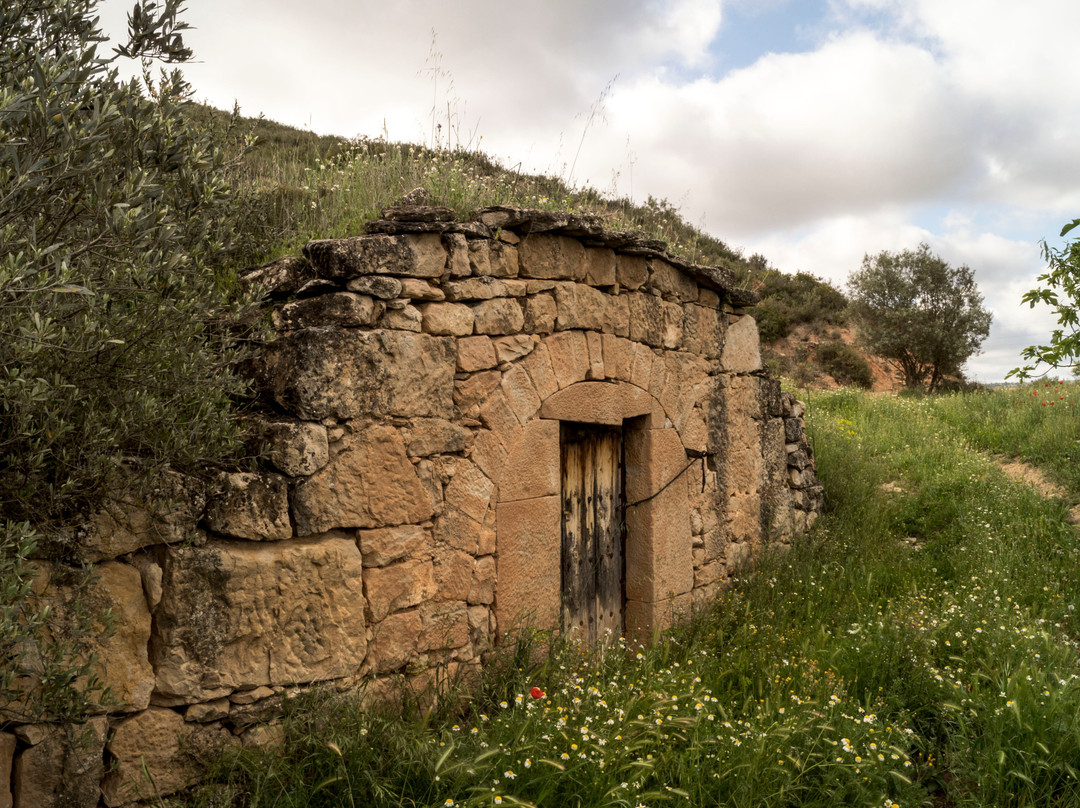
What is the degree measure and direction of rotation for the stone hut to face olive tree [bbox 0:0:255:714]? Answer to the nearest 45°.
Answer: approximately 90° to its right

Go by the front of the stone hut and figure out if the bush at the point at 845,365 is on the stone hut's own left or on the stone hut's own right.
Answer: on the stone hut's own left

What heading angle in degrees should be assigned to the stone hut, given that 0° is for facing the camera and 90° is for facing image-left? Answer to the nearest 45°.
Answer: approximately 315°

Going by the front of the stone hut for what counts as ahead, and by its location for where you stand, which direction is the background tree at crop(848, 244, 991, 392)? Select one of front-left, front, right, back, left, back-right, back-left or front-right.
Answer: left

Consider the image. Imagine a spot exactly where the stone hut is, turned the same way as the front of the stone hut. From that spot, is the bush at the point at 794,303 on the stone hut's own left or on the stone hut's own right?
on the stone hut's own left
